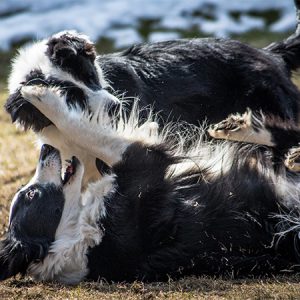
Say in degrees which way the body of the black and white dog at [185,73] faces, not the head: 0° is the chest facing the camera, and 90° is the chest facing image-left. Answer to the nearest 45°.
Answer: approximately 90°

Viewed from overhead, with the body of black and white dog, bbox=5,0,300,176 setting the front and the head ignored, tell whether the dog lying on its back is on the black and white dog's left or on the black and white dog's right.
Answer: on the black and white dog's left
